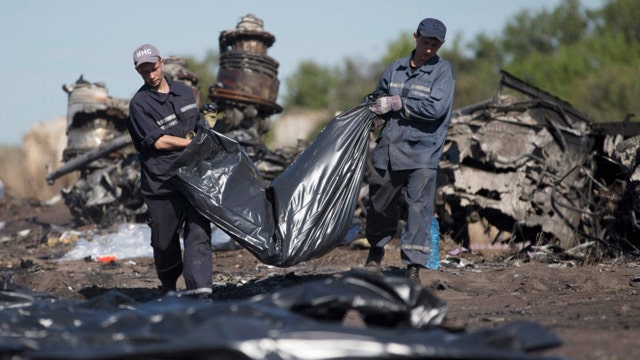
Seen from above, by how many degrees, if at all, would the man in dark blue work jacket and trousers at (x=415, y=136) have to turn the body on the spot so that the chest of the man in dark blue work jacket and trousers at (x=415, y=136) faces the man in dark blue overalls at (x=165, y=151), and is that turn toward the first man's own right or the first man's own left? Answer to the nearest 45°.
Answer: approximately 45° to the first man's own right

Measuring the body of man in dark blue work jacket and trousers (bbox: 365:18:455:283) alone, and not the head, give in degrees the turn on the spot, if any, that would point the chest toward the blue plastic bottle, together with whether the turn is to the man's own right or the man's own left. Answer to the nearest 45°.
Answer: approximately 180°

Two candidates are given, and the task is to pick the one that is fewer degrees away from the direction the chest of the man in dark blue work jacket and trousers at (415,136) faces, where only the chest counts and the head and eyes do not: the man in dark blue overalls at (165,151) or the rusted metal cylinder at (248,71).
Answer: the man in dark blue overalls

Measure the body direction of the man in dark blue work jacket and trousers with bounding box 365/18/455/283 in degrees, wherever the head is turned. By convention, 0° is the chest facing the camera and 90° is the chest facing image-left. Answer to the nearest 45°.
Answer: approximately 0°

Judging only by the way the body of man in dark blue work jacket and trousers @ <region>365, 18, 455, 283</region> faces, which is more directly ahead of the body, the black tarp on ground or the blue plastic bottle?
the black tarp on ground

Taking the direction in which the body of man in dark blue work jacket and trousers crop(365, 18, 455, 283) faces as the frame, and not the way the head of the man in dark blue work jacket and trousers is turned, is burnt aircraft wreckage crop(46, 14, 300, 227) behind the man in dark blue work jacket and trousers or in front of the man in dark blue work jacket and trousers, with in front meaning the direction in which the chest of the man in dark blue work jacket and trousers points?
behind

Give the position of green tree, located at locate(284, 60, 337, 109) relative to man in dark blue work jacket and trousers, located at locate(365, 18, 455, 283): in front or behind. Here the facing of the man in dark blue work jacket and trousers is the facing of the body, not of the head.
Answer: behind

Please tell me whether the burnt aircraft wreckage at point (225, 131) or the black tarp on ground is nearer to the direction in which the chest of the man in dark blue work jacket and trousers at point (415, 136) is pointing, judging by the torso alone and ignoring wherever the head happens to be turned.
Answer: the black tarp on ground

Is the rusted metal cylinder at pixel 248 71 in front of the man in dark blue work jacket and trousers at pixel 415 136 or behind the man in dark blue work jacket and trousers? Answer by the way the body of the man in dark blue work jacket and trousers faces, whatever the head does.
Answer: behind
